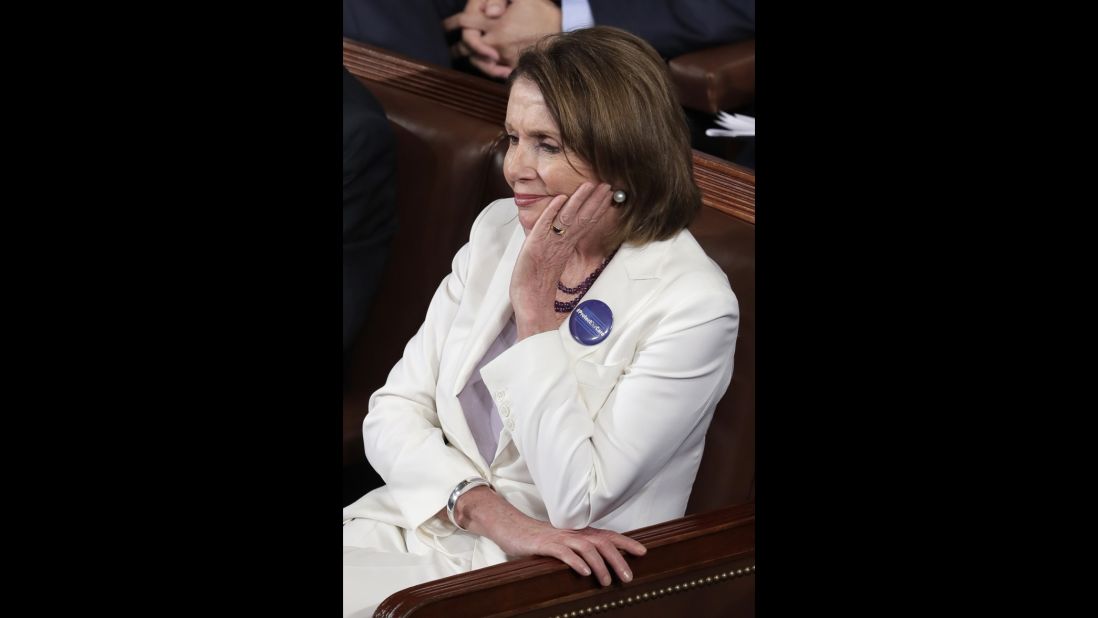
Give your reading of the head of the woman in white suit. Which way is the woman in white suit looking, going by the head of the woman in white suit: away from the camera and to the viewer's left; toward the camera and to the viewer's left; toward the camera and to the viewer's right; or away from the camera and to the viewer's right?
toward the camera and to the viewer's left
